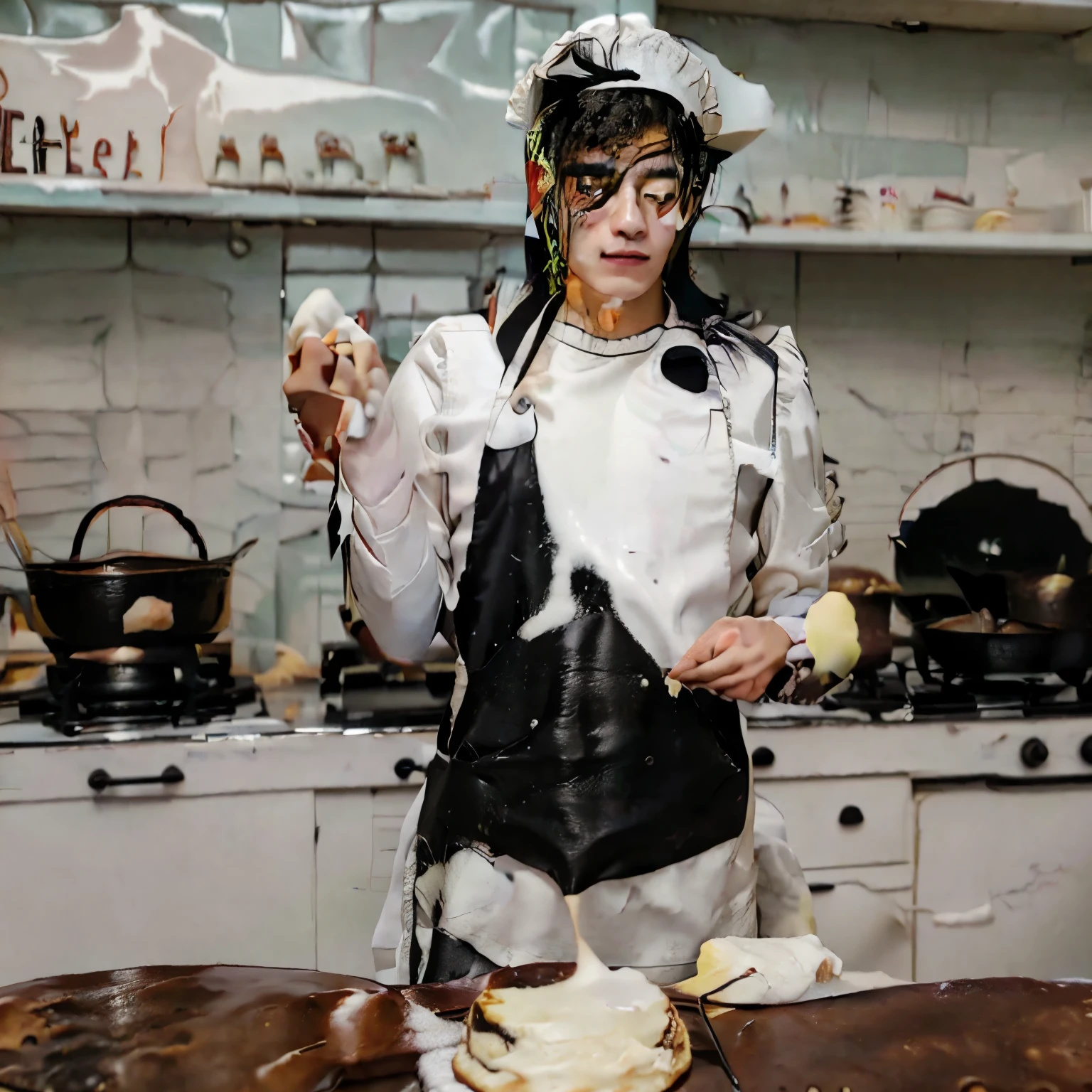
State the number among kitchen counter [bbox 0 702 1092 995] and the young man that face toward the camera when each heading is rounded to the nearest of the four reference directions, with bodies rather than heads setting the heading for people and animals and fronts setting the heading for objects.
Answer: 2

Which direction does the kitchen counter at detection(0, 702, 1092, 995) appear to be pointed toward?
toward the camera

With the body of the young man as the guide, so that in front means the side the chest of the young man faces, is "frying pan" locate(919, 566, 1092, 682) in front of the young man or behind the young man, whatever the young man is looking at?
behind

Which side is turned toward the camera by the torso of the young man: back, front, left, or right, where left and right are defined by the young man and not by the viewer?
front

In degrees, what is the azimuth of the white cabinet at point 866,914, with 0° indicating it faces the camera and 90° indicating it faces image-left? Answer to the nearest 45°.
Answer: approximately 0°

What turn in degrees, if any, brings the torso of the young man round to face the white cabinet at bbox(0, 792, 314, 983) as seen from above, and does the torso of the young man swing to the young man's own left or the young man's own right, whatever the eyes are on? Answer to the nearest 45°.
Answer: approximately 135° to the young man's own right
